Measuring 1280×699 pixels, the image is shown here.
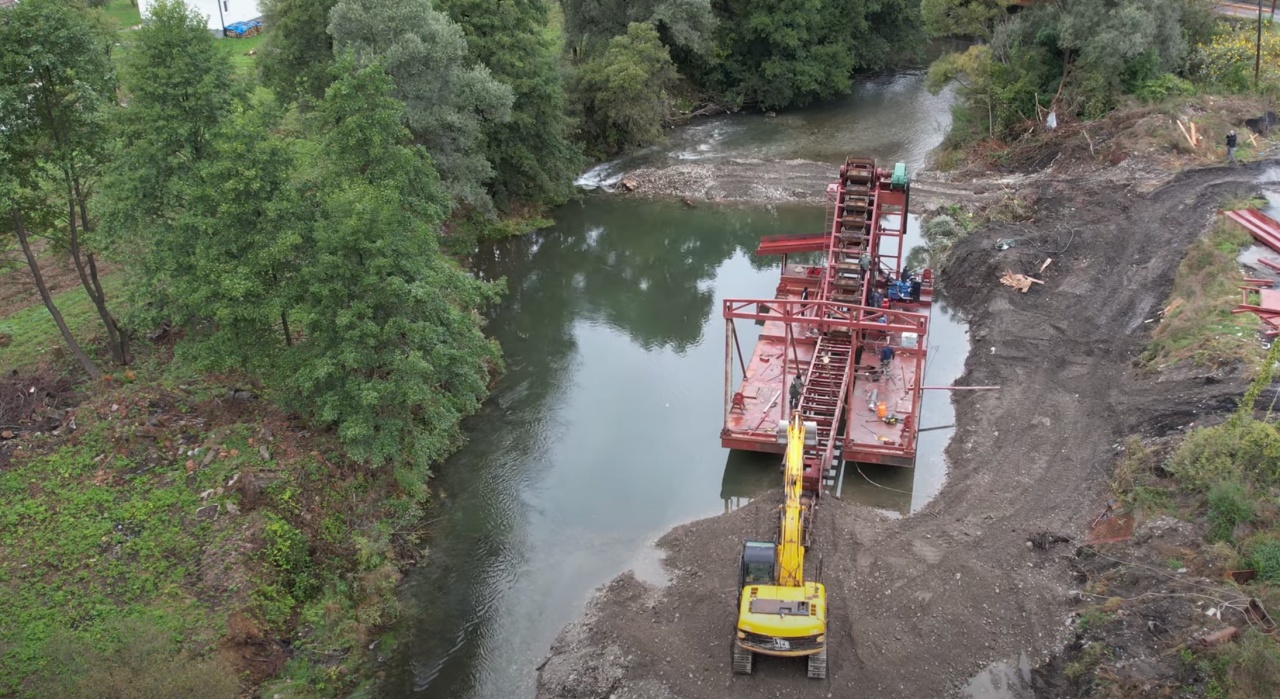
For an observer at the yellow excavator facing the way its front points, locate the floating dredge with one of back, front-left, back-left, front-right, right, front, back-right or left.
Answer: front

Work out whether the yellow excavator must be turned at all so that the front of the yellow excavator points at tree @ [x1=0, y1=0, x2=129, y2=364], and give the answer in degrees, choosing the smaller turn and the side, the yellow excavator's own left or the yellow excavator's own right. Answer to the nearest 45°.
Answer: approximately 90° to the yellow excavator's own left

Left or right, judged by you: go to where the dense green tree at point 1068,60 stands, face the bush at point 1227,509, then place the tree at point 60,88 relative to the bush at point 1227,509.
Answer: right

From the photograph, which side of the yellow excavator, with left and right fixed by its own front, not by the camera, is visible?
back

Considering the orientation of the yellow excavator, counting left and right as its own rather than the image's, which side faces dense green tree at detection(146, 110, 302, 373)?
left

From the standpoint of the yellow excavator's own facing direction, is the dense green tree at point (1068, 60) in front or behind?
in front

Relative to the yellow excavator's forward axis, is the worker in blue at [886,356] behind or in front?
in front

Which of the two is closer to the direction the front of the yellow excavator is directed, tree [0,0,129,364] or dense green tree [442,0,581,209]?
the dense green tree

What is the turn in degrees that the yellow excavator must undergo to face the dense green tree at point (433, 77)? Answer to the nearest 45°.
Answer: approximately 45° to its left

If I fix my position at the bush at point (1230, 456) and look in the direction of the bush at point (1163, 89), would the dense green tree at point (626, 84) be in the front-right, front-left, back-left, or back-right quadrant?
front-left

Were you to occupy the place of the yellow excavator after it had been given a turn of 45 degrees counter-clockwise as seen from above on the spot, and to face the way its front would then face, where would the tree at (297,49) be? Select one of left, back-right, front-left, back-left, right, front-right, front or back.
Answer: front
